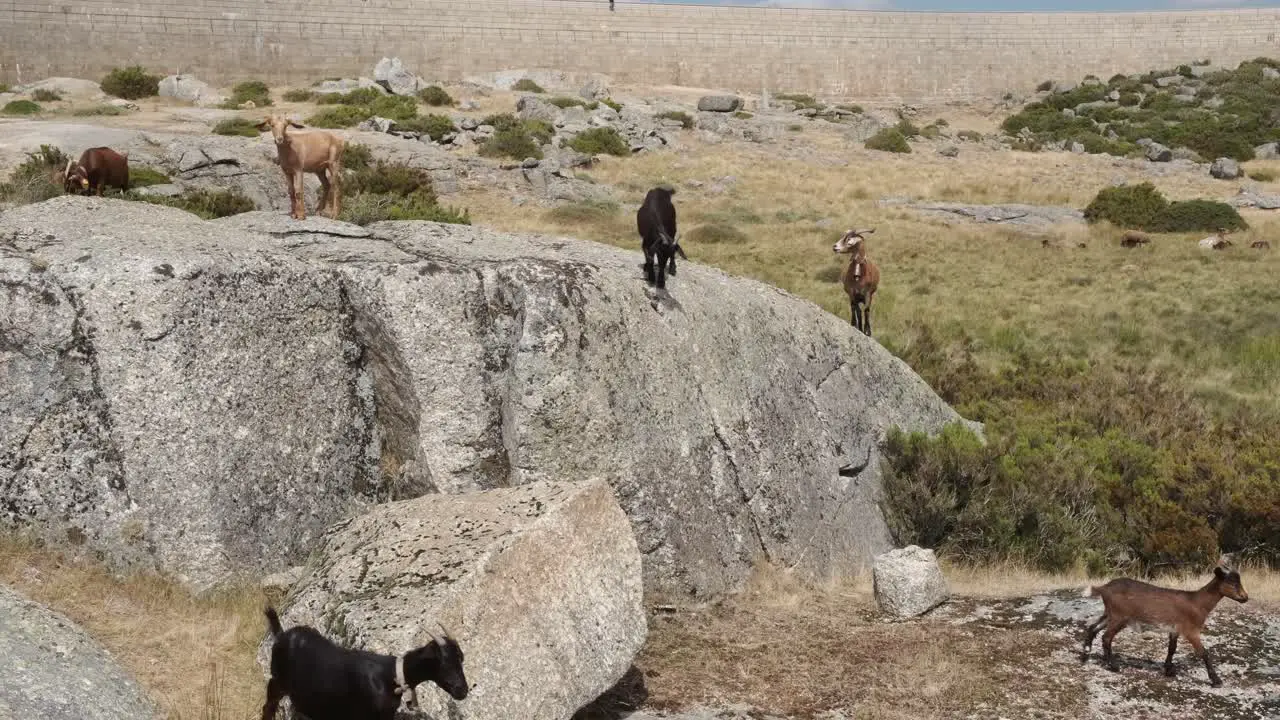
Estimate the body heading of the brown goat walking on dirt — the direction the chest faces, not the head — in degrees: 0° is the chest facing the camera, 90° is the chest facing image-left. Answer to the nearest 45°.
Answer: approximately 270°

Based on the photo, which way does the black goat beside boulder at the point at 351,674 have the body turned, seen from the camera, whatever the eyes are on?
to the viewer's right

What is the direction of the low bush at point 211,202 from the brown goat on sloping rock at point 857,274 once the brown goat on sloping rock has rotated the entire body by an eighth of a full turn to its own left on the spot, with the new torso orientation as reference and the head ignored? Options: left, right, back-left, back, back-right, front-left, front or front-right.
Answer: back-right

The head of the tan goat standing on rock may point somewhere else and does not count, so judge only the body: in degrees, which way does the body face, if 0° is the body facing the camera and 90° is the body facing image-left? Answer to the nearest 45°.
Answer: approximately 45°

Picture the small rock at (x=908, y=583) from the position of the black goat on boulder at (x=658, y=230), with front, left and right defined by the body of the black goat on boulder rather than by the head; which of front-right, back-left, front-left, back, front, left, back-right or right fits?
front-left

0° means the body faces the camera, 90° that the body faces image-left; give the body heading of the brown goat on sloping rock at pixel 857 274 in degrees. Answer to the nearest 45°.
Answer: approximately 0°

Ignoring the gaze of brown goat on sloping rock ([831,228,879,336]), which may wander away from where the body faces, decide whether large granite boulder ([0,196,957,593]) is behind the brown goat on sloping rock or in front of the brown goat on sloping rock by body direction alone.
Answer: in front

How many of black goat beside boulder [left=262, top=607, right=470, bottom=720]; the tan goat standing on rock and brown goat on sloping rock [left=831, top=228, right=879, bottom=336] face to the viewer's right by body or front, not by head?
1

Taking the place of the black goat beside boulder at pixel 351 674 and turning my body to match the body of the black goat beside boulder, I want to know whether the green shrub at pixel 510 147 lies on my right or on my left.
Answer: on my left

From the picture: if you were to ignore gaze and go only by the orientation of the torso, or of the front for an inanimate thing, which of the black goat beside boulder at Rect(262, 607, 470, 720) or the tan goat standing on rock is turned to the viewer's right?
the black goat beside boulder
